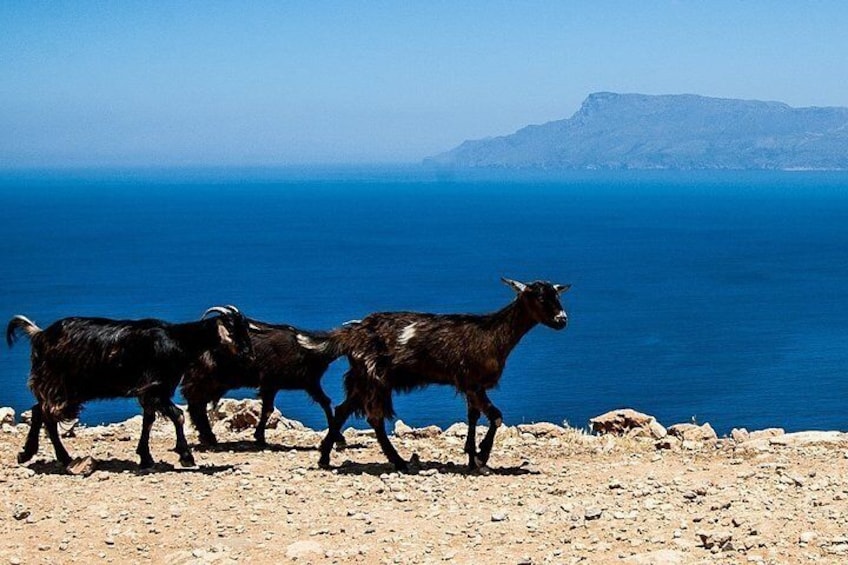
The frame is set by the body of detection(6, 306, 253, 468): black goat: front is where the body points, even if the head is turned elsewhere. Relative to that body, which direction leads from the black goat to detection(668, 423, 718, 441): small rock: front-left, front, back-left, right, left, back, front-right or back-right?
front

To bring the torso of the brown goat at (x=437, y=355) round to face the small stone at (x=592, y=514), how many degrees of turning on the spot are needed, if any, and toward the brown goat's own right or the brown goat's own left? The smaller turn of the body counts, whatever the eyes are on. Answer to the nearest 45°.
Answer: approximately 45° to the brown goat's own right

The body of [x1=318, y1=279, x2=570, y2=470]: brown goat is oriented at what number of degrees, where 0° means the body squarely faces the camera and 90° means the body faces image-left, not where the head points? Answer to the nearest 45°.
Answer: approximately 270°

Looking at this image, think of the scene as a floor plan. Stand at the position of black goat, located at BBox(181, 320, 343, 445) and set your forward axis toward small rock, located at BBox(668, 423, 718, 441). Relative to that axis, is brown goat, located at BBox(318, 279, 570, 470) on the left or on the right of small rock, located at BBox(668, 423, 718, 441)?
right

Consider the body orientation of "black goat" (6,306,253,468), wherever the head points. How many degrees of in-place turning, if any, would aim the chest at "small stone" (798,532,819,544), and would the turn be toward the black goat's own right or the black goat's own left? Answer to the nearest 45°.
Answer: approximately 45° to the black goat's own right

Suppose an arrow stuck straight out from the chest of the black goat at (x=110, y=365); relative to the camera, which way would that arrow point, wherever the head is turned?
to the viewer's right

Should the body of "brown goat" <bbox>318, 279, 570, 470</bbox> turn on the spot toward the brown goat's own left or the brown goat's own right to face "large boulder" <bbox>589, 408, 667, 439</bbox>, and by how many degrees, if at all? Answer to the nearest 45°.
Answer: approximately 45° to the brown goat's own left

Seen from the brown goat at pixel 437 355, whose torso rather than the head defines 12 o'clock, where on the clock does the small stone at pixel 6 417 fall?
The small stone is roughly at 7 o'clock from the brown goat.

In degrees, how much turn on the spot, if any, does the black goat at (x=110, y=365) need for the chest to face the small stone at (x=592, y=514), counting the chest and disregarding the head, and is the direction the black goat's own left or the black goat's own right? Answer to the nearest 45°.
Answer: approximately 45° to the black goat's own right

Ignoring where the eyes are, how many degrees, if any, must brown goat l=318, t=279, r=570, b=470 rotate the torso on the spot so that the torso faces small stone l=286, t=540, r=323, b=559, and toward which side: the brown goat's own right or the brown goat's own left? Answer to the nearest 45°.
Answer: approximately 90° to the brown goat's own right

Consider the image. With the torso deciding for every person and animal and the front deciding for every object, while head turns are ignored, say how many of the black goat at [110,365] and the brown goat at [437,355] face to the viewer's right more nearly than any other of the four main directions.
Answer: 2

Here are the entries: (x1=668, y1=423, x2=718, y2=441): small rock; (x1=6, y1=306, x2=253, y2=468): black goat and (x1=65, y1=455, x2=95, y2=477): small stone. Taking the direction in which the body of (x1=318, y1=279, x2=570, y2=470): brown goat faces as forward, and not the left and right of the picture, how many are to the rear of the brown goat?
2
